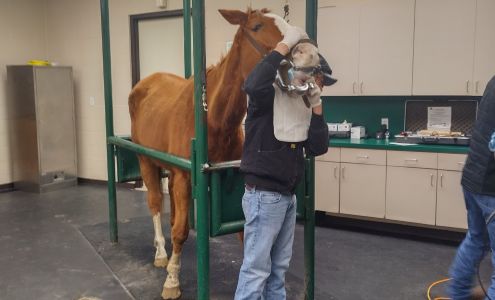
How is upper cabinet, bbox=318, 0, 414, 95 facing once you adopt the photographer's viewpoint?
facing the viewer

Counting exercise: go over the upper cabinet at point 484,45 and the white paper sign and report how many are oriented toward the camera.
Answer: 2

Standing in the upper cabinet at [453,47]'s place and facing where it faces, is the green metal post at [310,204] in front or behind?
in front

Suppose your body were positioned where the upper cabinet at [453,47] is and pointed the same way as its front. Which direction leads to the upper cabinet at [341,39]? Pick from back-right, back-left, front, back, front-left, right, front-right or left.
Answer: right

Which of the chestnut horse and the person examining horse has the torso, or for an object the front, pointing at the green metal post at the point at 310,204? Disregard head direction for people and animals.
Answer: the chestnut horse

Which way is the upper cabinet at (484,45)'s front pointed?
toward the camera

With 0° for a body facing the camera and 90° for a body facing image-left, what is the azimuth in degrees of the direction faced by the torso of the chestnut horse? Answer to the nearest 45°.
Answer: approximately 315°

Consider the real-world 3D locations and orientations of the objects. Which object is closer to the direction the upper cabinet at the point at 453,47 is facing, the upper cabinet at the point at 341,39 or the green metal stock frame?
the green metal stock frame

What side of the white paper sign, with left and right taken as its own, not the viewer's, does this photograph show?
front
